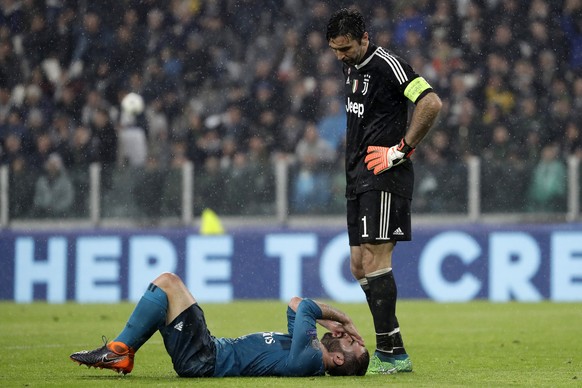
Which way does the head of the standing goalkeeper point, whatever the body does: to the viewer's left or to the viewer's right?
to the viewer's left

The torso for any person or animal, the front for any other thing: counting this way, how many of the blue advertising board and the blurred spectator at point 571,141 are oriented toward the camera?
2

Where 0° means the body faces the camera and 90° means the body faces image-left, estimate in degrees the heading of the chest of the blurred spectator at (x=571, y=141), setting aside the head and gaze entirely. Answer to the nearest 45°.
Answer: approximately 0°

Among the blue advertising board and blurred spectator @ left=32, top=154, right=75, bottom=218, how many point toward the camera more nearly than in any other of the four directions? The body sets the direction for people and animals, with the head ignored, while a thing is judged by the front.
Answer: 2
